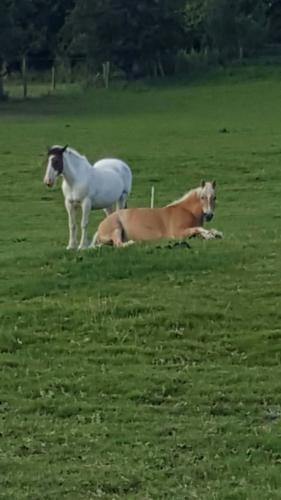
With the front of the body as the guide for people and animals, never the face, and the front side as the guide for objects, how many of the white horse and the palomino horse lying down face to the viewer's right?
1

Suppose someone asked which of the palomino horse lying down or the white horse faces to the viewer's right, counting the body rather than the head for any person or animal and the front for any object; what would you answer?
the palomino horse lying down

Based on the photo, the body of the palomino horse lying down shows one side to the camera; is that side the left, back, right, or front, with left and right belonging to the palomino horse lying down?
right

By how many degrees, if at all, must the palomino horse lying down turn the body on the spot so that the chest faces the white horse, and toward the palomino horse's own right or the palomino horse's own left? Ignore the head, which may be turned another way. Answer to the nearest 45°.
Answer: approximately 135° to the palomino horse's own left

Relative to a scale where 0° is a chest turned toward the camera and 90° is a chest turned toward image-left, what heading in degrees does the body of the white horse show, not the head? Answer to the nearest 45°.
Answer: approximately 45°

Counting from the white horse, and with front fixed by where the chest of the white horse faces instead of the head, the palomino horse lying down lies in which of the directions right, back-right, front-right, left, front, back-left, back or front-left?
left
